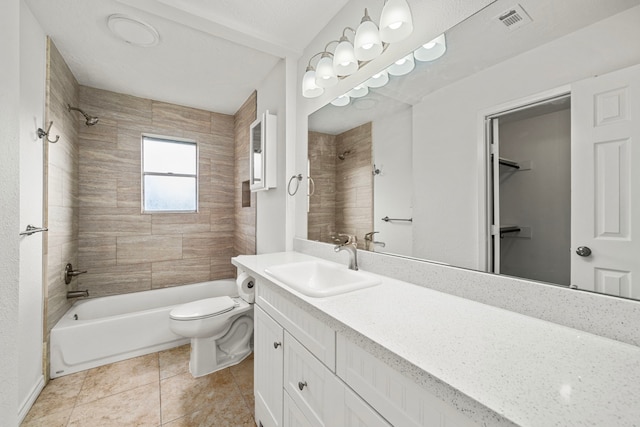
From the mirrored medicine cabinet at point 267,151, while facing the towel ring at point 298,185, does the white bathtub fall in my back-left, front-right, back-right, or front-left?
back-right

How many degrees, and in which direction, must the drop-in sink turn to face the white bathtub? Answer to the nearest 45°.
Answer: approximately 45° to its right

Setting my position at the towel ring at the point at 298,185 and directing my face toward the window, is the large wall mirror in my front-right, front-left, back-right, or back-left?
back-left

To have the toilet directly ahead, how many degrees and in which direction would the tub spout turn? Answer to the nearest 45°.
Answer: approximately 45° to its right

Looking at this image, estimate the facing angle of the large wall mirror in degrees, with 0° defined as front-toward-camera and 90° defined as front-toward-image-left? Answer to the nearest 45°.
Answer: approximately 45°

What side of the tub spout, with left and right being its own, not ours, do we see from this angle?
right

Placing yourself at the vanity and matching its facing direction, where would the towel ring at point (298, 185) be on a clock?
The towel ring is roughly at 3 o'clock from the vanity.

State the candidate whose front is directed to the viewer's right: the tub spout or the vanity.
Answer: the tub spout

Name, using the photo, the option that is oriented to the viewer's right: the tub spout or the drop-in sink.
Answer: the tub spout

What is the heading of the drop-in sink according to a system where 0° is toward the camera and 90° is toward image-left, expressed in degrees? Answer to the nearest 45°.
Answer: approximately 45°

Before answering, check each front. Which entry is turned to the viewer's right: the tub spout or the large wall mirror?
the tub spout
